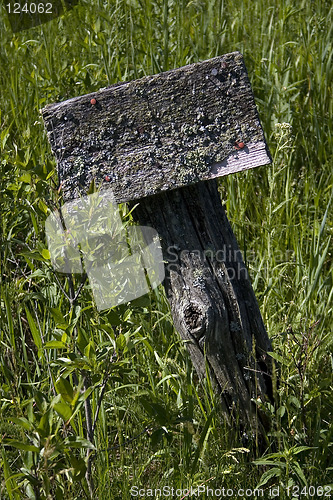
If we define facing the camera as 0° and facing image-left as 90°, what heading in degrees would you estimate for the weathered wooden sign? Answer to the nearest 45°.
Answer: approximately 0°
